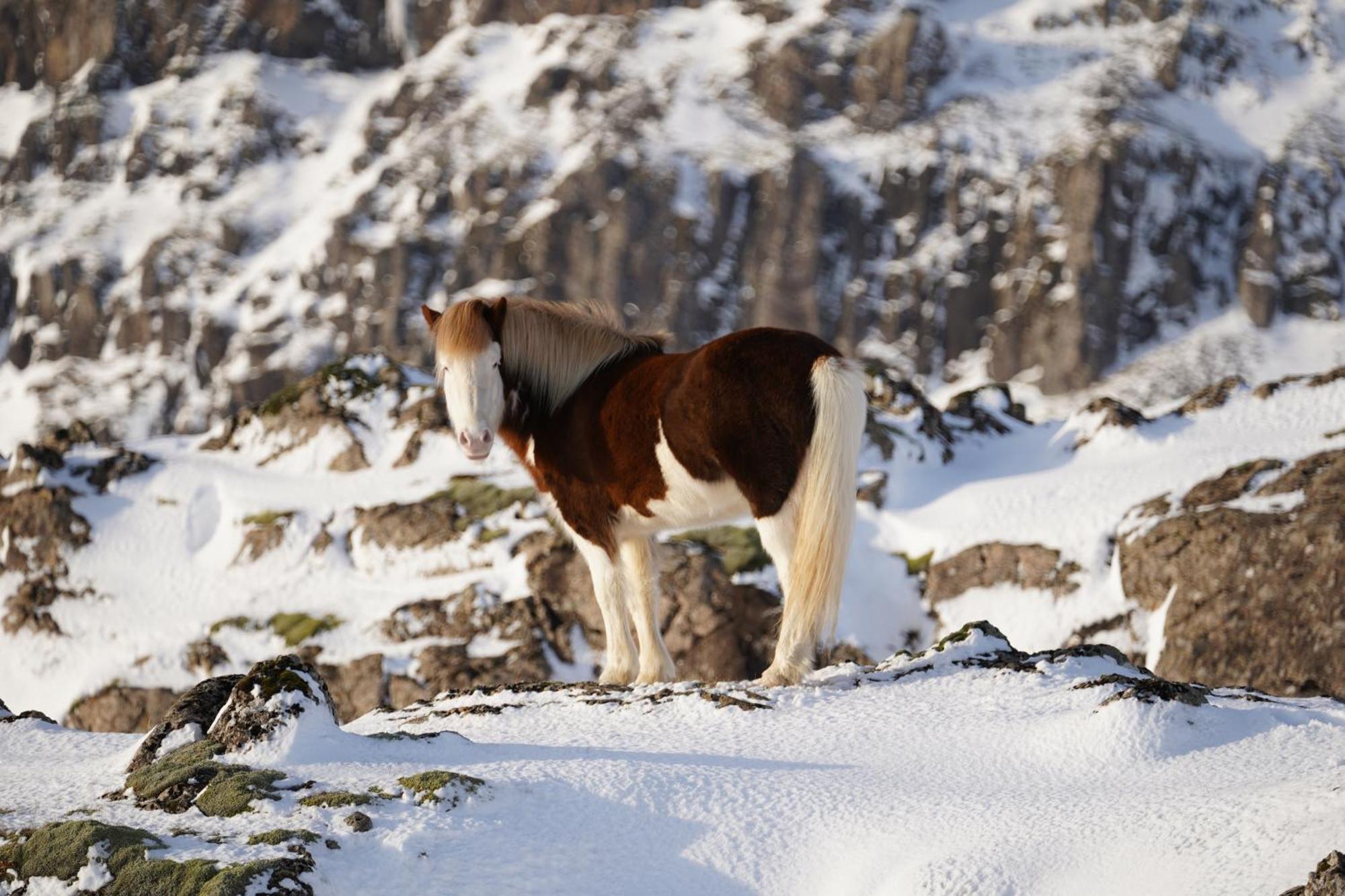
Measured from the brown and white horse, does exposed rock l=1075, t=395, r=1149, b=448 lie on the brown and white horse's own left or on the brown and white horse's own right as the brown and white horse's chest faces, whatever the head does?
on the brown and white horse's own right

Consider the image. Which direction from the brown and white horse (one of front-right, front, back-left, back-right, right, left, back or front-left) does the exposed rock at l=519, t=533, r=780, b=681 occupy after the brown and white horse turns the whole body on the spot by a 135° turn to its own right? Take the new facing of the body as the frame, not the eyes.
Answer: front-left

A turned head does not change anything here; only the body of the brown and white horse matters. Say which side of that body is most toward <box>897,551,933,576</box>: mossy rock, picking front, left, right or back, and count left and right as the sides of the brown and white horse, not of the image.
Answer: right

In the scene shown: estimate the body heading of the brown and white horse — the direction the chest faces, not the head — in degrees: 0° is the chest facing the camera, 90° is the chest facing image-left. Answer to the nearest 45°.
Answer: approximately 90°

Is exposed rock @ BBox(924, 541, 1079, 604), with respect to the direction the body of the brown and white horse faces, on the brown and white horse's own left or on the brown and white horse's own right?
on the brown and white horse's own right

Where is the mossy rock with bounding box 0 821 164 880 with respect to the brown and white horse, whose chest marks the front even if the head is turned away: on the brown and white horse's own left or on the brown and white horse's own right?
on the brown and white horse's own left

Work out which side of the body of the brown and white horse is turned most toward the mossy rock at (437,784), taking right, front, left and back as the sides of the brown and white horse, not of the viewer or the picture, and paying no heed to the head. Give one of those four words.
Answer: left
